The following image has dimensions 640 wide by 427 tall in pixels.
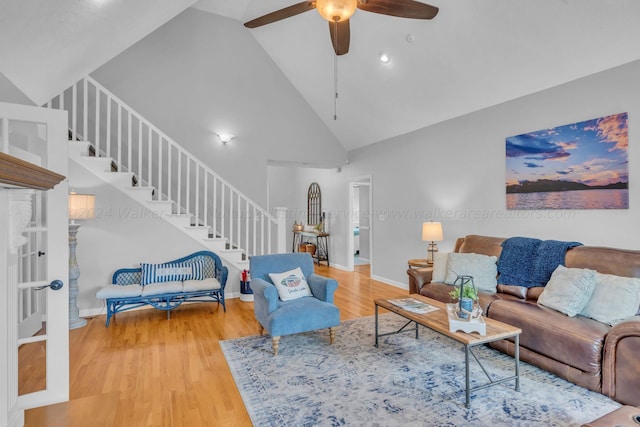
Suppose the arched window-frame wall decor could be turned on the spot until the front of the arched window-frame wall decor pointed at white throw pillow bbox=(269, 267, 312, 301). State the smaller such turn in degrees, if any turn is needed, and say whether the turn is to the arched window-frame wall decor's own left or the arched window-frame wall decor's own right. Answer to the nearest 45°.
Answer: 0° — it already faces it

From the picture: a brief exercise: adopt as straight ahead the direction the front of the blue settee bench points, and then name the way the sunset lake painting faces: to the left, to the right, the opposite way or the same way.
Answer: to the right

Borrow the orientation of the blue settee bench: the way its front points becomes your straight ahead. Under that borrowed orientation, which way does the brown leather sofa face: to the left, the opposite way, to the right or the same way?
to the right

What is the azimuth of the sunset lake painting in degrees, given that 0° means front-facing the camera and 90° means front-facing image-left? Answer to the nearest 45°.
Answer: approximately 45°

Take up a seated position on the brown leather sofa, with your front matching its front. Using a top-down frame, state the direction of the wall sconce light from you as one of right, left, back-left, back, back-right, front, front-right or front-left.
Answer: front-right

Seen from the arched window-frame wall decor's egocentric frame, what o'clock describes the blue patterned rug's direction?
The blue patterned rug is roughly at 12 o'clock from the arched window-frame wall decor.

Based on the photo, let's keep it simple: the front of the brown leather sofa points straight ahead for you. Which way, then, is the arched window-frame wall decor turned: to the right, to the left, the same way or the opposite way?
to the left

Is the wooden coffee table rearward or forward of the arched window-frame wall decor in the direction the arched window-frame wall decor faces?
forward

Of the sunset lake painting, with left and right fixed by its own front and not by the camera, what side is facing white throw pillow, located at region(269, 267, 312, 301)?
front

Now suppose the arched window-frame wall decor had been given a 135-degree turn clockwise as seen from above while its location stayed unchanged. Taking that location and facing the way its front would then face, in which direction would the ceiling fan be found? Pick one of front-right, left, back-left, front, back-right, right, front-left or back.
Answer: back-left

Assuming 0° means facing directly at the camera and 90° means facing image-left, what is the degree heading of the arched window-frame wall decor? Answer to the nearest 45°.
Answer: approximately 0°

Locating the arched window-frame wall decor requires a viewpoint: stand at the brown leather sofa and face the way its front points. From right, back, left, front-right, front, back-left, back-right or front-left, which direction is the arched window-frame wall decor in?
right

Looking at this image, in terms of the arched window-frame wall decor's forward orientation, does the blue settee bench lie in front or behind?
in front

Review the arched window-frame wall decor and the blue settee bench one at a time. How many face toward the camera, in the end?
2
